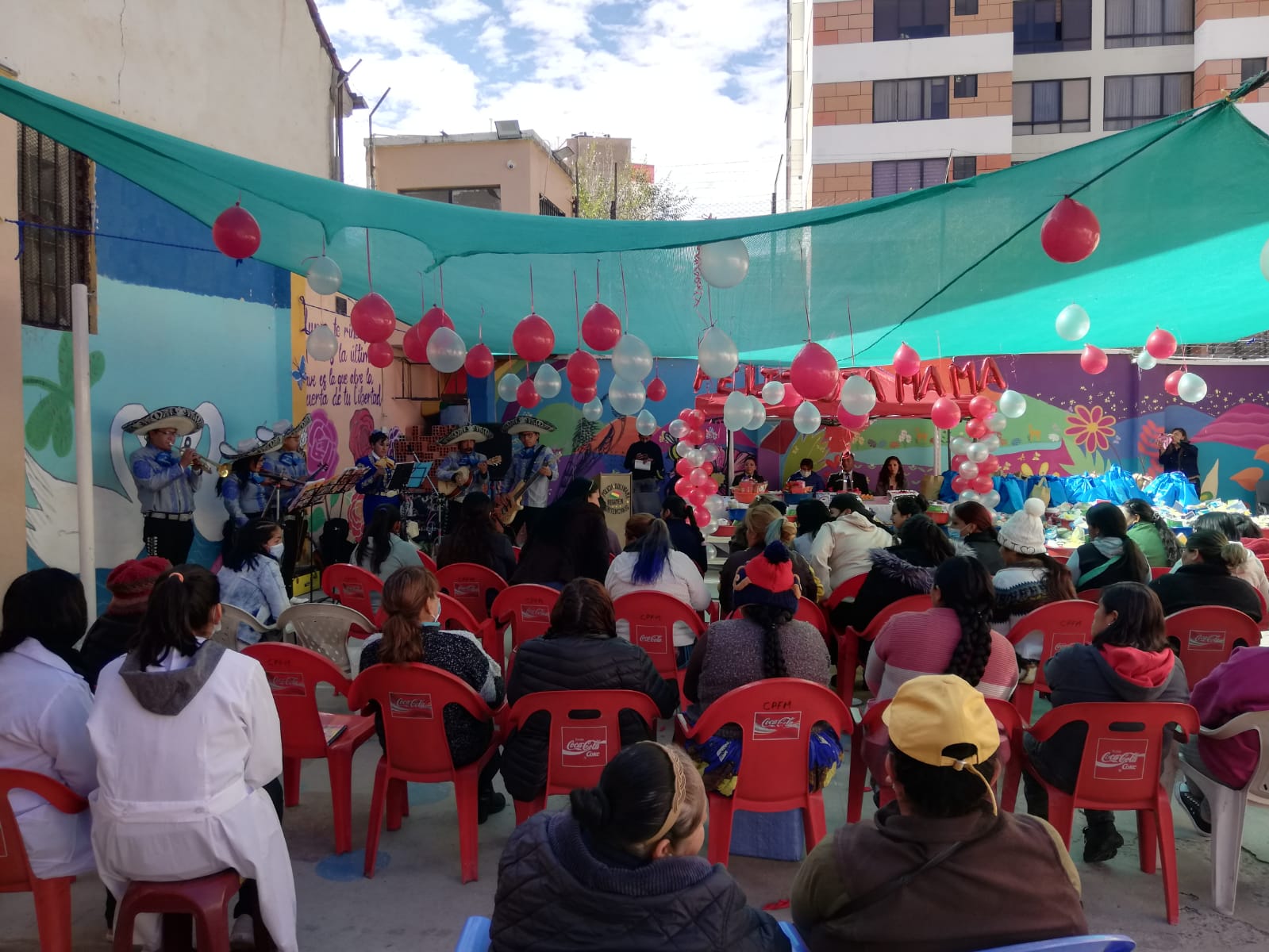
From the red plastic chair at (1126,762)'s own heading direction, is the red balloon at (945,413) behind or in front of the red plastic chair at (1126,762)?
in front

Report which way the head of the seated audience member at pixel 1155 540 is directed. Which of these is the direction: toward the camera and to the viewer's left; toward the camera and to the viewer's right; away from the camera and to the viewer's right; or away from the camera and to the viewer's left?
away from the camera and to the viewer's left

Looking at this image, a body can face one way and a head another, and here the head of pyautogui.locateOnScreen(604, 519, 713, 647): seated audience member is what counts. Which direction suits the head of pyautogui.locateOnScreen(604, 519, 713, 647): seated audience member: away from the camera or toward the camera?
away from the camera

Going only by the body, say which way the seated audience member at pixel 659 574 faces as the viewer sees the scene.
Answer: away from the camera

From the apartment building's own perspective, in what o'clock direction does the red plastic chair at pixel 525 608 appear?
The red plastic chair is roughly at 12 o'clock from the apartment building.

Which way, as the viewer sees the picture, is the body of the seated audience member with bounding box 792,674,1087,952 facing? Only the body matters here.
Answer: away from the camera

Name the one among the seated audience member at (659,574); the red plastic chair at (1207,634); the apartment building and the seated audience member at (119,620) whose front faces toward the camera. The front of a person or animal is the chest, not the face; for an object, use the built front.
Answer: the apartment building

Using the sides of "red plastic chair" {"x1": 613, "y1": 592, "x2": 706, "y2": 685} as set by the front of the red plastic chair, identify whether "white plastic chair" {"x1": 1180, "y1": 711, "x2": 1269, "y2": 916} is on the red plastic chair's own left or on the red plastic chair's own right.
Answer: on the red plastic chair's own right

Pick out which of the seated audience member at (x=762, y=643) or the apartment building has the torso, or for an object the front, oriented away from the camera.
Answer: the seated audience member

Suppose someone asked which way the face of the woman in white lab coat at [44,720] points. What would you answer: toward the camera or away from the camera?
away from the camera

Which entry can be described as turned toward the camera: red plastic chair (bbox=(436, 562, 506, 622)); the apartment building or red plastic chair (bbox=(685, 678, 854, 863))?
the apartment building

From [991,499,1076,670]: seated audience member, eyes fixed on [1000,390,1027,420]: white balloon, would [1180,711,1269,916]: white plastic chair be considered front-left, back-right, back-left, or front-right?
back-right

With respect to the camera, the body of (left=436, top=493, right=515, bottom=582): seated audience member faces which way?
away from the camera

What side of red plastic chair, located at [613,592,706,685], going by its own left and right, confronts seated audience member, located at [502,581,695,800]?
back

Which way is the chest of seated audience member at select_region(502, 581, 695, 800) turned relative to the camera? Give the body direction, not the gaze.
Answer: away from the camera

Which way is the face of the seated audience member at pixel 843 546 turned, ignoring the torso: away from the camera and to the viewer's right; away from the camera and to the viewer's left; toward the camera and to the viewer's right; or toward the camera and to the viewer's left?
away from the camera and to the viewer's left

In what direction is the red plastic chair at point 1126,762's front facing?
away from the camera

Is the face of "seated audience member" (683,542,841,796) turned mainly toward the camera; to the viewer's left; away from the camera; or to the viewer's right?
away from the camera
